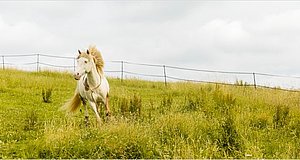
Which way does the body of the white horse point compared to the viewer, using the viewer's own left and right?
facing the viewer
